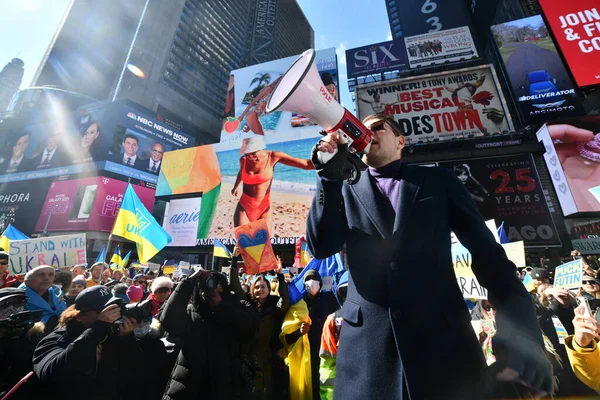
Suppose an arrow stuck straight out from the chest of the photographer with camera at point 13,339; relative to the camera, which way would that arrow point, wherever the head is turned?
to the viewer's right

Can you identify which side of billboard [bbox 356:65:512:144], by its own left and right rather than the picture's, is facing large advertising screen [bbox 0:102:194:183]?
right

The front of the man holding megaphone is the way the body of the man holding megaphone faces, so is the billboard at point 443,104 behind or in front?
behind

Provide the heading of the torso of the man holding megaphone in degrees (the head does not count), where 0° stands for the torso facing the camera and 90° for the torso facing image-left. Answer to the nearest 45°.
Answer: approximately 45°

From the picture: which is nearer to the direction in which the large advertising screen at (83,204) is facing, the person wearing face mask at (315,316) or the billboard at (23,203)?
the person wearing face mask

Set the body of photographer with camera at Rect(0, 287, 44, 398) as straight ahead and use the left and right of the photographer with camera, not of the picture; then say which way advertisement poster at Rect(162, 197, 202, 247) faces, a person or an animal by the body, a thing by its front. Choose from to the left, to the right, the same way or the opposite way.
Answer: to the right
